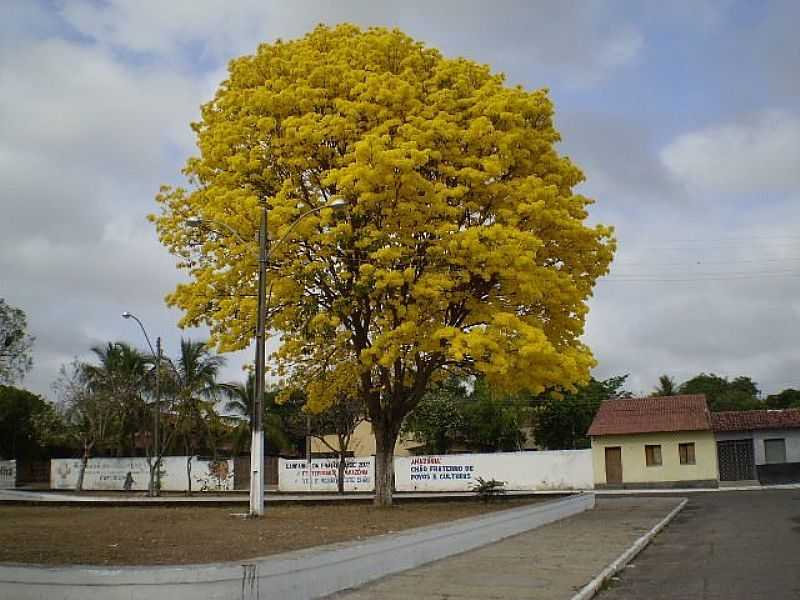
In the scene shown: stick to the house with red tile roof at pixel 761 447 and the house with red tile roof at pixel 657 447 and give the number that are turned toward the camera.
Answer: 2

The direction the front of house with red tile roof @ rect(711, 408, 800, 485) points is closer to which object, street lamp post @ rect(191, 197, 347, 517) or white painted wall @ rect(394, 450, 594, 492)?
the street lamp post

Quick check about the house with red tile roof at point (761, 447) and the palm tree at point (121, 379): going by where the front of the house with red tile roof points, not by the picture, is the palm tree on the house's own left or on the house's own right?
on the house's own right

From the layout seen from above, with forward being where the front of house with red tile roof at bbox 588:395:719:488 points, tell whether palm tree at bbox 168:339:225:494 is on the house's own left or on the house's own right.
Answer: on the house's own right

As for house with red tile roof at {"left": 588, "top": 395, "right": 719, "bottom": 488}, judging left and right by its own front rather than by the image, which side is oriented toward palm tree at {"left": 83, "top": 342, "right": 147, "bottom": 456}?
right

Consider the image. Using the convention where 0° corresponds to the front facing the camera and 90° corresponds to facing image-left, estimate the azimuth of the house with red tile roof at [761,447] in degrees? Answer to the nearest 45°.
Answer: approximately 0°

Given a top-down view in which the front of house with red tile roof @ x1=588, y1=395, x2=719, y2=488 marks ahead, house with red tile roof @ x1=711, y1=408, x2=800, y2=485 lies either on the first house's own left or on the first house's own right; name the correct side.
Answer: on the first house's own left

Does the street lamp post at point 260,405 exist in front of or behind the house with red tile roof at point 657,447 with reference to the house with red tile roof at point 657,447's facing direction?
in front

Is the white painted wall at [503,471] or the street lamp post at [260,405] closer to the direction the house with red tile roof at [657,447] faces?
the street lamp post

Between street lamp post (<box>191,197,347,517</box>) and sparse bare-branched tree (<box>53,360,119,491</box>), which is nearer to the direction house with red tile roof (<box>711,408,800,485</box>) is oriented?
the street lamp post
